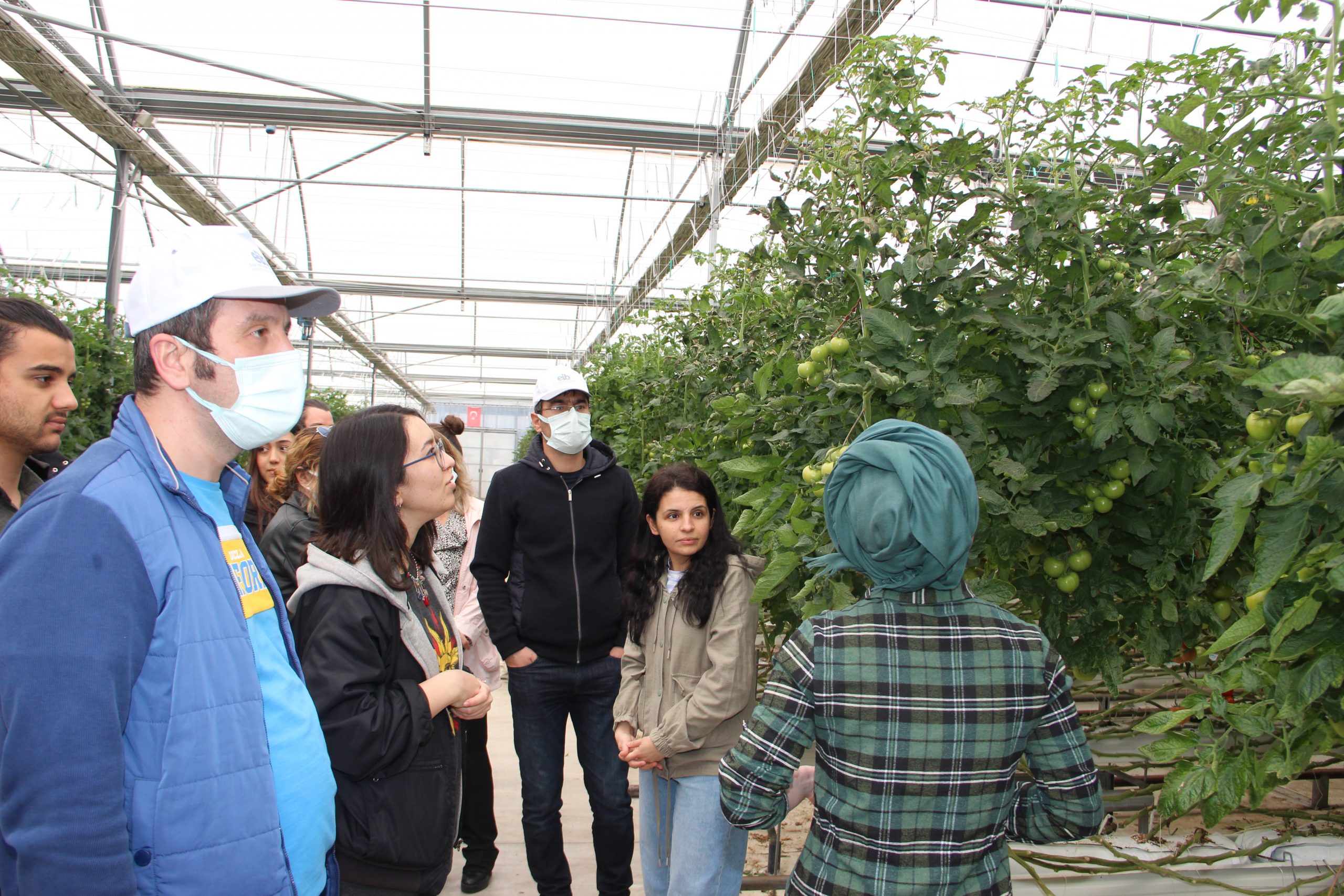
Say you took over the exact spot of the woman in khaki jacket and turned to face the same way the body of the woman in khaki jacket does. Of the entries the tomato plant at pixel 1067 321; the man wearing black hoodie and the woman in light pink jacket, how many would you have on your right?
2

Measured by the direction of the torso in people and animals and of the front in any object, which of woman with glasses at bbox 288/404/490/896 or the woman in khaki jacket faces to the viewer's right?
the woman with glasses

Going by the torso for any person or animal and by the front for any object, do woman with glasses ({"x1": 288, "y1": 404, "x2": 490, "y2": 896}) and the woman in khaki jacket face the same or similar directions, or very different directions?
very different directions

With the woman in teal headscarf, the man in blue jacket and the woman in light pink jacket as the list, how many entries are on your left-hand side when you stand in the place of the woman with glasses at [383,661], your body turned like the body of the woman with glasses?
1

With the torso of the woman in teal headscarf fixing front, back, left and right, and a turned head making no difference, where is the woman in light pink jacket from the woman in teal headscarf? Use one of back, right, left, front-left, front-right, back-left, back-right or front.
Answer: front-left

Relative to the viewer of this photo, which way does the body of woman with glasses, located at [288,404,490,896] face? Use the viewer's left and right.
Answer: facing to the right of the viewer

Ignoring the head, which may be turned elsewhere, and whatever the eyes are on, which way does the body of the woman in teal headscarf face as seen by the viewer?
away from the camera

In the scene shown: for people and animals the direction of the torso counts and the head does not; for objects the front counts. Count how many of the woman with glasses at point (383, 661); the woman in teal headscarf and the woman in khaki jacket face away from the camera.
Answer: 1

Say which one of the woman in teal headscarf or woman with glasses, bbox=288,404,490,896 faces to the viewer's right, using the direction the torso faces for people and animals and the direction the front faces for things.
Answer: the woman with glasses

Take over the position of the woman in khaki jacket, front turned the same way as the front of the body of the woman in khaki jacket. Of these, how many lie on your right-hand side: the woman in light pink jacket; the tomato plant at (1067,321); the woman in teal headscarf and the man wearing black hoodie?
2

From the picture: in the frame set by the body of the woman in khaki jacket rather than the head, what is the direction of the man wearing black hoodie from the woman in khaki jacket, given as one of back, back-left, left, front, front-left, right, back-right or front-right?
right

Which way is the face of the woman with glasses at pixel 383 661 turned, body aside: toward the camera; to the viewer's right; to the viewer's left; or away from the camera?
to the viewer's right

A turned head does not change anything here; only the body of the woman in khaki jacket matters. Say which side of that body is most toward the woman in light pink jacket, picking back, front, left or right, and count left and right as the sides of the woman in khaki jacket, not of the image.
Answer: right

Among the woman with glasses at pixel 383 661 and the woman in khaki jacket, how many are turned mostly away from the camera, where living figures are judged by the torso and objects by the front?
0

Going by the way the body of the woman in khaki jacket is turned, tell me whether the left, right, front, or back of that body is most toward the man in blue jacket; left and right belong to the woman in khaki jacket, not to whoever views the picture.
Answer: front

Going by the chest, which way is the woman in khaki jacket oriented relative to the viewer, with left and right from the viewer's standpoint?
facing the viewer and to the left of the viewer

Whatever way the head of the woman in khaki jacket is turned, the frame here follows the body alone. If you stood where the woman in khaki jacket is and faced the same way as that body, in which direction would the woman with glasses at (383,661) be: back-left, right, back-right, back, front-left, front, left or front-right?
front

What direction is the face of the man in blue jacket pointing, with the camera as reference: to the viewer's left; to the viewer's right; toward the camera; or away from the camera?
to the viewer's right

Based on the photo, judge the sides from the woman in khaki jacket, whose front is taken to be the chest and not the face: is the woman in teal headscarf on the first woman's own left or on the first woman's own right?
on the first woman's own left
